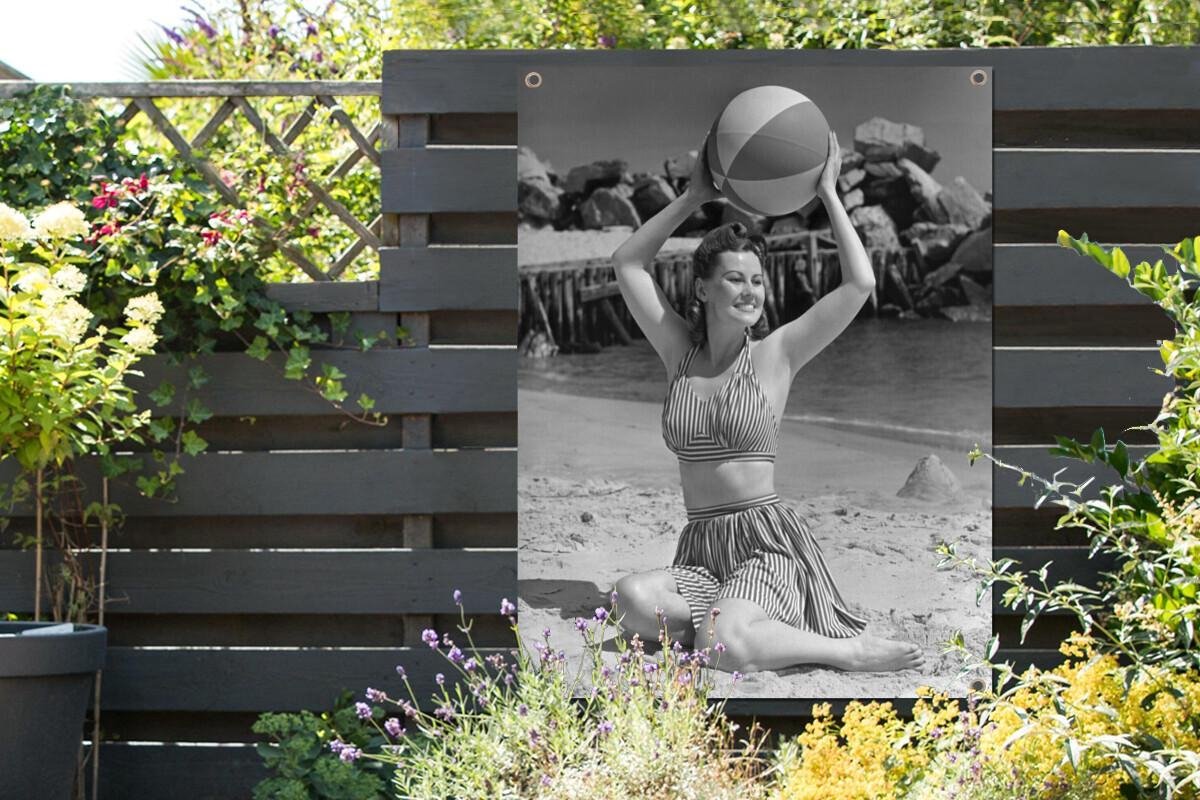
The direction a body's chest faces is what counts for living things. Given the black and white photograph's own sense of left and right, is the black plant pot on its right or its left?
on its right

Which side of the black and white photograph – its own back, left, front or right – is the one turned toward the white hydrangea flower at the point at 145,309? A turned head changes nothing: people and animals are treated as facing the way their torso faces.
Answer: right

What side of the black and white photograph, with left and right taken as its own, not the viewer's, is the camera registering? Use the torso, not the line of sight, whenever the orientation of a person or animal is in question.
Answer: front
